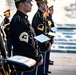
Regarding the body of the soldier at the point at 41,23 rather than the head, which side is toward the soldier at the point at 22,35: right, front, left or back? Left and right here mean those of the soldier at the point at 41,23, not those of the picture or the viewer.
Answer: right

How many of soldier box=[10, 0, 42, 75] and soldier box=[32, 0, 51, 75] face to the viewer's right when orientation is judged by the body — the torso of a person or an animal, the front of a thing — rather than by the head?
2

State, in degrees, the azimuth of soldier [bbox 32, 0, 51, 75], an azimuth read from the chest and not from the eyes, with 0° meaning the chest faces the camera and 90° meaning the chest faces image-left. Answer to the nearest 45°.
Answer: approximately 270°

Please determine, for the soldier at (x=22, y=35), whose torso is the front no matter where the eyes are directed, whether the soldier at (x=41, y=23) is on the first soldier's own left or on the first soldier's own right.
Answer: on the first soldier's own left

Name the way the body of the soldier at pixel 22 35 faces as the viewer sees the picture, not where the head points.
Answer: to the viewer's right
